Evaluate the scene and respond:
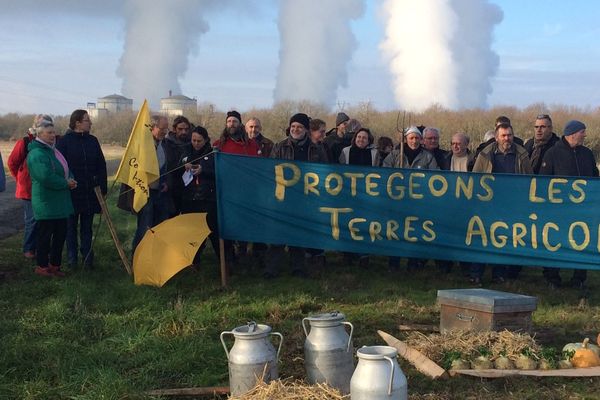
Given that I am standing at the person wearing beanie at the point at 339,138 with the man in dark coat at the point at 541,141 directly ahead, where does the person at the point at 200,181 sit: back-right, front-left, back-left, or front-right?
back-right

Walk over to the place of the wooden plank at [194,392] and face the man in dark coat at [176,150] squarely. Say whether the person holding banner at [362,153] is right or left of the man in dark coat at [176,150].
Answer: right

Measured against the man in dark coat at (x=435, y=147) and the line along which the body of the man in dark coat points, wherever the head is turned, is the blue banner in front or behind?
in front

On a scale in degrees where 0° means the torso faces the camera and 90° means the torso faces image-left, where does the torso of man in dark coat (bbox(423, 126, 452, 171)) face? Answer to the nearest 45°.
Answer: approximately 0°

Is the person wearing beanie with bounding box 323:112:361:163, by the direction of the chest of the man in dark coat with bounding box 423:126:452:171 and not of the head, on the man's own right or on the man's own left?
on the man's own right

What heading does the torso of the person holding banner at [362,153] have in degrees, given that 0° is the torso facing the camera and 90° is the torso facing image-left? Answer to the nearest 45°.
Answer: approximately 0°

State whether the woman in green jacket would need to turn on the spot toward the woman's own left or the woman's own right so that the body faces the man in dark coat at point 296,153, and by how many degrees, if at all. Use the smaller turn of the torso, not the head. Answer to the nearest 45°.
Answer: approximately 45° to the woman's own left
